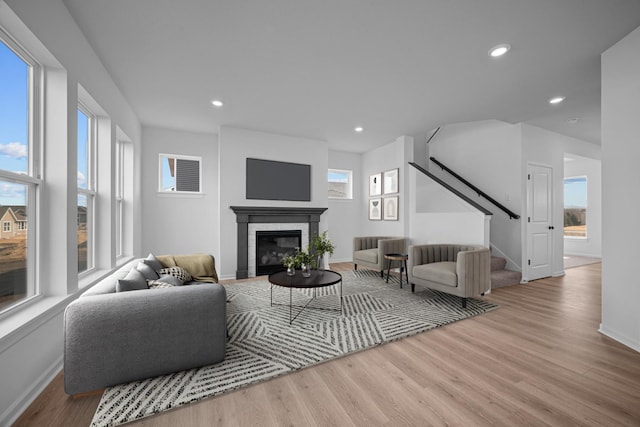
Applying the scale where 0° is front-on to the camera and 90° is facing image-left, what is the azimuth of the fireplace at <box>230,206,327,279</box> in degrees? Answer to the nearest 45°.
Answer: approximately 0°

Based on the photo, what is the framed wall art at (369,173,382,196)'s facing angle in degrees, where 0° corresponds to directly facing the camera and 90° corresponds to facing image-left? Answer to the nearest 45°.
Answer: approximately 45°

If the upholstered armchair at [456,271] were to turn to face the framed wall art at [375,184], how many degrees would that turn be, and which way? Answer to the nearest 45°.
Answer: approximately 90° to its right

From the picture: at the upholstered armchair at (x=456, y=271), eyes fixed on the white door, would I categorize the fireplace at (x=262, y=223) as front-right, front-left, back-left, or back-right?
back-left

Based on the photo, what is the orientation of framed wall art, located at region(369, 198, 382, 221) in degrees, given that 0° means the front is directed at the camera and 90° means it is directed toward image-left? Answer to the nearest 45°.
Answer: approximately 45°

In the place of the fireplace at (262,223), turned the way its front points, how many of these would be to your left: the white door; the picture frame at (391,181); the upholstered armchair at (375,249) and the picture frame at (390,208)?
4

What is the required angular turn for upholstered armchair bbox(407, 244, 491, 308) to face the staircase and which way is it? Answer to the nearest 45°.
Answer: approximately 180°

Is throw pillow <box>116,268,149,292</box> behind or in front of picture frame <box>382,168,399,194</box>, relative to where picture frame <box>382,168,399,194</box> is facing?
in front

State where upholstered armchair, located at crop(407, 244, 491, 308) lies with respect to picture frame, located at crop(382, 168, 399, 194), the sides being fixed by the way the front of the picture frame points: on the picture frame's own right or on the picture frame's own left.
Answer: on the picture frame's own left

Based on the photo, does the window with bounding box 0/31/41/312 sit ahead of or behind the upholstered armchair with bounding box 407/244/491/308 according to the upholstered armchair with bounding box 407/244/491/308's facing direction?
ahead
